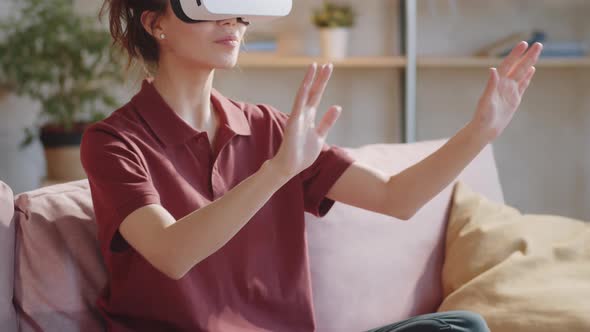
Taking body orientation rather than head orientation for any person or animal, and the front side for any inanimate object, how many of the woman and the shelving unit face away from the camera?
0

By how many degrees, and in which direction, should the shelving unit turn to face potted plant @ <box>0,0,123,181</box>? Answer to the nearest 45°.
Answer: approximately 45° to its right

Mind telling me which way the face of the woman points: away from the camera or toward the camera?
toward the camera

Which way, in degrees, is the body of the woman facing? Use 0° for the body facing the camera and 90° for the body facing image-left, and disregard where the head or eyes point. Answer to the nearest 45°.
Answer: approximately 315°

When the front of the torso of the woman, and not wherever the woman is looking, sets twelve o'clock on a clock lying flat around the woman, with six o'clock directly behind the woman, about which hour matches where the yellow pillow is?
The yellow pillow is roughly at 10 o'clock from the woman.

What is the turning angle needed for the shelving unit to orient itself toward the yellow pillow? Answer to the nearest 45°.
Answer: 0° — it already faces it

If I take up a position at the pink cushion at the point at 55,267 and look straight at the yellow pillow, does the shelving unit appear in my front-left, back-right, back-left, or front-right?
front-left

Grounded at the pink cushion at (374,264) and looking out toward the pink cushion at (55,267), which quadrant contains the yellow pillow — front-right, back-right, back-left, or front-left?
back-left

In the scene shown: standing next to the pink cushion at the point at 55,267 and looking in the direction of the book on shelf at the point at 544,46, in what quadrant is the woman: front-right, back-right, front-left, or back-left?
front-right

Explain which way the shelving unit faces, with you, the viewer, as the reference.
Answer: facing the viewer

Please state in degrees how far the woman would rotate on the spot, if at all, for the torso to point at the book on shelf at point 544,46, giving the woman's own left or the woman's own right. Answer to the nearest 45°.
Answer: approximately 90° to the woman's own left

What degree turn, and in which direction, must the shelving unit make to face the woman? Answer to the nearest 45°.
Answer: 0° — it already faces them

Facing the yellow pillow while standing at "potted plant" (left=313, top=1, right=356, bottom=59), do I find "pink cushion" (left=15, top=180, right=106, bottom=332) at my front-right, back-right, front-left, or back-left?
front-right
